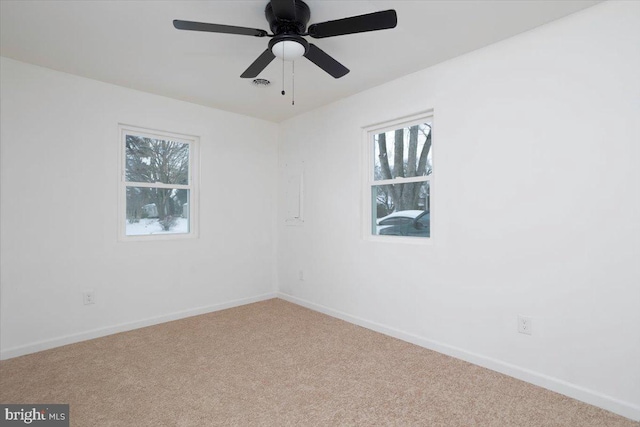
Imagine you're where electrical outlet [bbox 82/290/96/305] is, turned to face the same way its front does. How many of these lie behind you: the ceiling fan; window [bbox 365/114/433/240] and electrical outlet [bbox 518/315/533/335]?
0

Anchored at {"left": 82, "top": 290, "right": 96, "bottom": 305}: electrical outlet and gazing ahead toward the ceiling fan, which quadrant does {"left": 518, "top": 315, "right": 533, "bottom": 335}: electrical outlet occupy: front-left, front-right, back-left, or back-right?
front-left

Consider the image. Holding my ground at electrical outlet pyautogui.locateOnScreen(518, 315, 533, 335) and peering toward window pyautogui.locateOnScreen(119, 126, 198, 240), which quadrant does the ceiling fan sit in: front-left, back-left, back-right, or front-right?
front-left

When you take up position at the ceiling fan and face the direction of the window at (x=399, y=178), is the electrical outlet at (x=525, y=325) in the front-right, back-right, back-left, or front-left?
front-right

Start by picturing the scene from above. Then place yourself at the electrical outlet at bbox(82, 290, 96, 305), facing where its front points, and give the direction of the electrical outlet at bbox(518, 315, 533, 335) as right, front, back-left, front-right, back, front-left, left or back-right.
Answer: front-left

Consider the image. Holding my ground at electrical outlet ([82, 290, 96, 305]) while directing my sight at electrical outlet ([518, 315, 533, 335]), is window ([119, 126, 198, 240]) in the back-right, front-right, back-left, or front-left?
front-left

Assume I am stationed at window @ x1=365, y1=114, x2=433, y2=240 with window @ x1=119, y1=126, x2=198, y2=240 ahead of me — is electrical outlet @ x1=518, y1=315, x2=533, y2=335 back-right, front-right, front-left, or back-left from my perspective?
back-left

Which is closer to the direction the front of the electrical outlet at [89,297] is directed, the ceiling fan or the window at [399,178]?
the ceiling fan

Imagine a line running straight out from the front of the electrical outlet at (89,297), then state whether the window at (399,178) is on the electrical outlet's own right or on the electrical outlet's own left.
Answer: on the electrical outlet's own left

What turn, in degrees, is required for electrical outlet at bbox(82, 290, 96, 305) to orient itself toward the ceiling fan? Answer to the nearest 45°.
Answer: approximately 45° to its left

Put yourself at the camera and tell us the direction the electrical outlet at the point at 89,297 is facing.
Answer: facing the viewer
